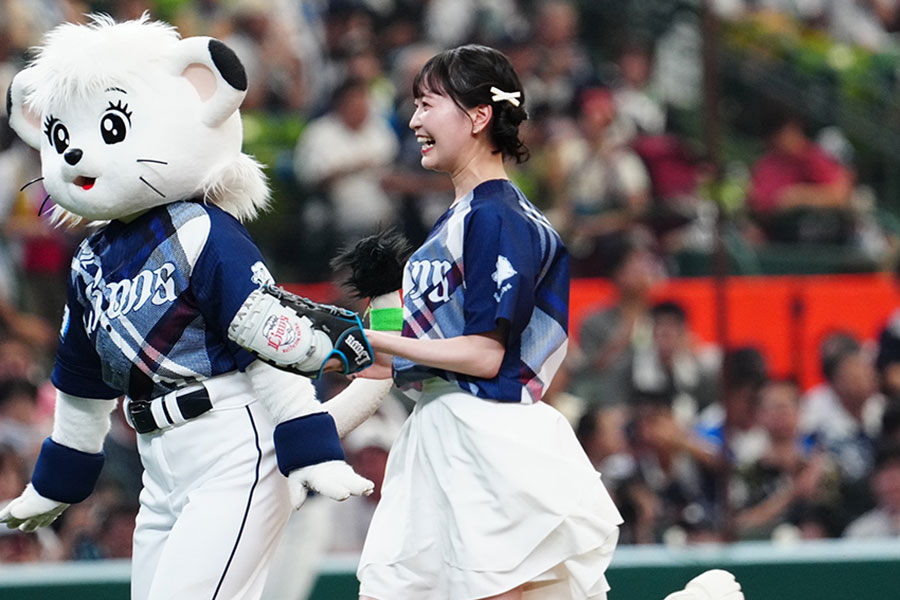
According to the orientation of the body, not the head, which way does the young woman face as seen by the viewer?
to the viewer's left

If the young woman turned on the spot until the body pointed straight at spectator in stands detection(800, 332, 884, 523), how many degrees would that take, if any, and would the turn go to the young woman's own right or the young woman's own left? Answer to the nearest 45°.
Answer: approximately 135° to the young woman's own right

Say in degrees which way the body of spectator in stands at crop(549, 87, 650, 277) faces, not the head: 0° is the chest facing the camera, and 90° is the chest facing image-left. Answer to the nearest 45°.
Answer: approximately 0°

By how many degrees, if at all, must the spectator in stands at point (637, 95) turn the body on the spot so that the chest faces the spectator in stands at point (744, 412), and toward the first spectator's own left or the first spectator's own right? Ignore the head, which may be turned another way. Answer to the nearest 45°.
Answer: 0° — they already face them

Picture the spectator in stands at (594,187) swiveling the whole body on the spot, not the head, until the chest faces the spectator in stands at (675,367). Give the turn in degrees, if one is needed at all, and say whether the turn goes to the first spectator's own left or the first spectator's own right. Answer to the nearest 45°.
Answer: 0° — they already face them

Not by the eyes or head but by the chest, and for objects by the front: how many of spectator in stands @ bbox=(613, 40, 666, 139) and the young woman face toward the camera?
1

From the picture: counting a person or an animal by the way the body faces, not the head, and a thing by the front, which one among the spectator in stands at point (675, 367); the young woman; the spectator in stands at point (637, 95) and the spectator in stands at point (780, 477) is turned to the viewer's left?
the young woman

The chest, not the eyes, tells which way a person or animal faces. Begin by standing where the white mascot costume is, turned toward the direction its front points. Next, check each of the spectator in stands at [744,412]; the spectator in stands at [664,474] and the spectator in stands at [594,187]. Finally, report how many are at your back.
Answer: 3

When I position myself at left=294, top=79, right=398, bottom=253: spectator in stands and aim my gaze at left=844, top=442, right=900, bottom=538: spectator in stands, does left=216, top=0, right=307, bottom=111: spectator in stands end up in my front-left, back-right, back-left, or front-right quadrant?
back-left
